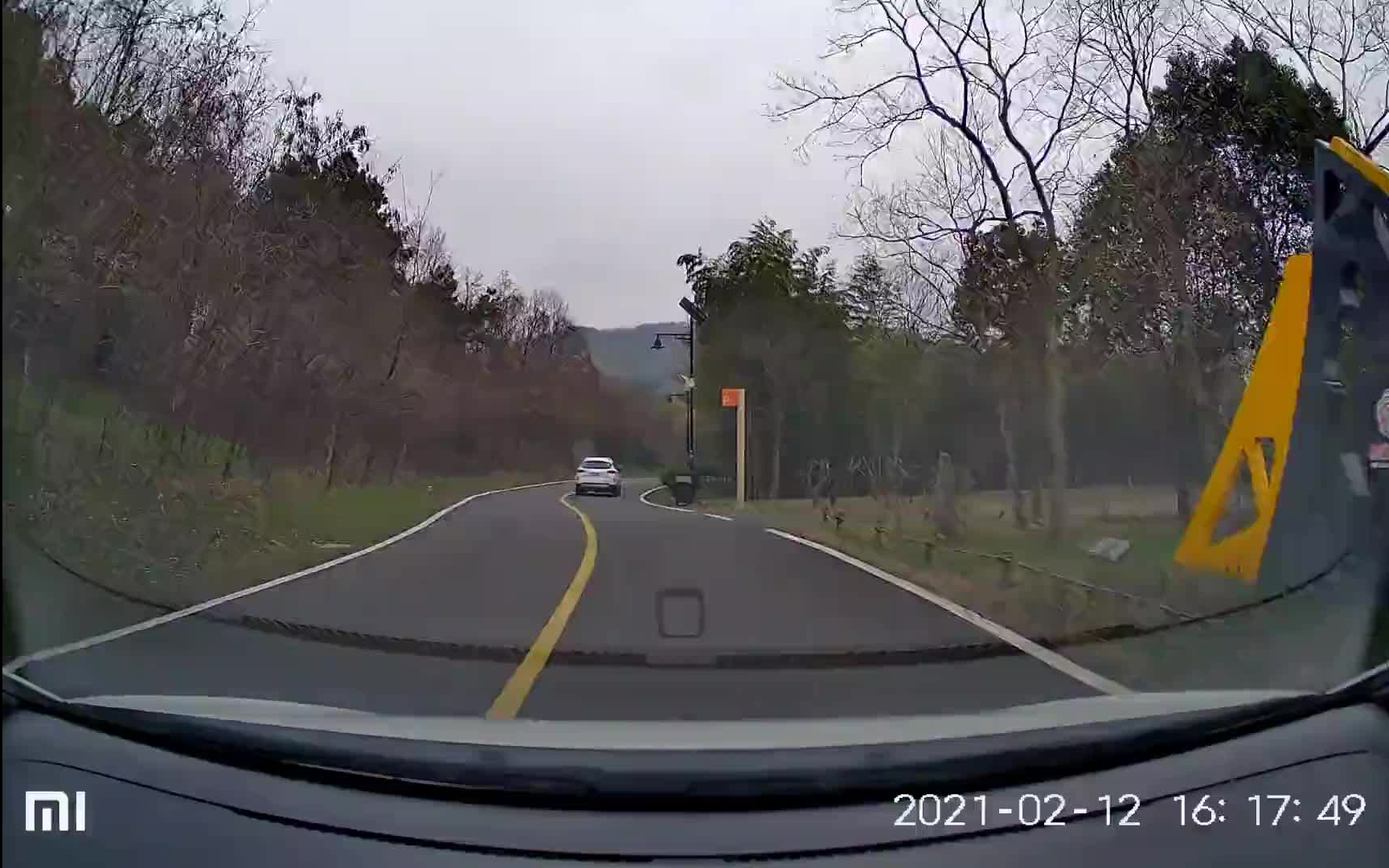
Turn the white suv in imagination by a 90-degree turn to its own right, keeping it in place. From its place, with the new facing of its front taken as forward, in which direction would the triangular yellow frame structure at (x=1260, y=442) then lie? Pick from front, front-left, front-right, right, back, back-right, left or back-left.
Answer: right

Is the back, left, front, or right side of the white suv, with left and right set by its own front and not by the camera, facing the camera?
back
